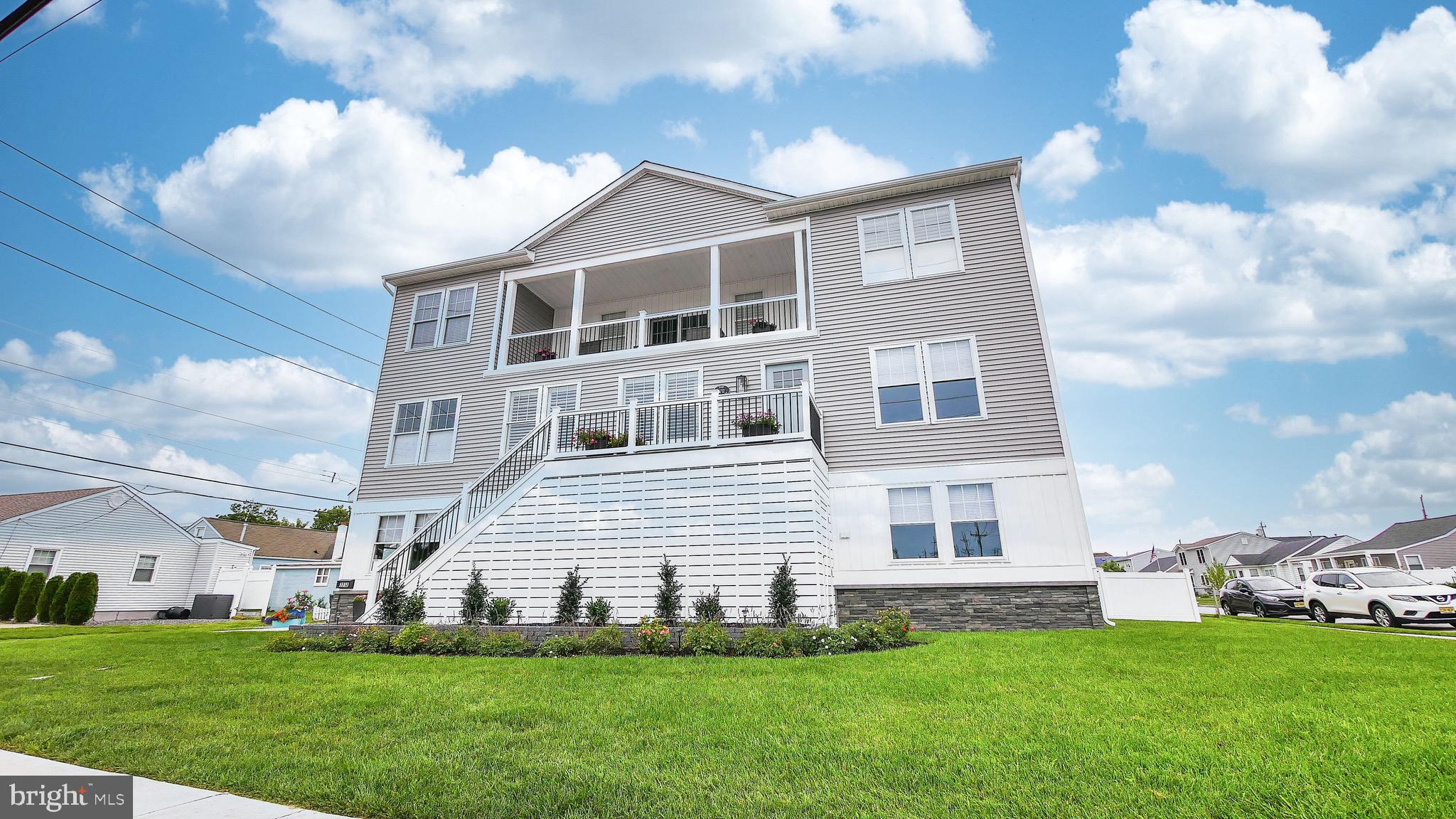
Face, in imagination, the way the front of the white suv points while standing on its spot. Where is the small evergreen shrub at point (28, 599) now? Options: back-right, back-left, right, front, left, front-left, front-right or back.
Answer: right

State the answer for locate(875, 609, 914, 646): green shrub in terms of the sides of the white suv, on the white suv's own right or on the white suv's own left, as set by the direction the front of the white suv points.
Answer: on the white suv's own right

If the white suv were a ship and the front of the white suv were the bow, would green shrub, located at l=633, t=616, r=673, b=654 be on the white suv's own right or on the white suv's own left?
on the white suv's own right

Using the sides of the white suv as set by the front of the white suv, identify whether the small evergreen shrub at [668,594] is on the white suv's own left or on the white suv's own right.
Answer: on the white suv's own right

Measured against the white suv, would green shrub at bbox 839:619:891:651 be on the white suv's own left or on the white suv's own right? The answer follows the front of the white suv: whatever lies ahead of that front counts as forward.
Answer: on the white suv's own right

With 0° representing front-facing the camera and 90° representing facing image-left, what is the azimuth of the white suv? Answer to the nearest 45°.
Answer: approximately 315°

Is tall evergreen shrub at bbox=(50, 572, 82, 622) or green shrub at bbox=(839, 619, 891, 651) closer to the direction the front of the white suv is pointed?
the green shrub

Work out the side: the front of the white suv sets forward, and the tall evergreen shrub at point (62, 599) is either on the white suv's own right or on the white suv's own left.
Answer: on the white suv's own right

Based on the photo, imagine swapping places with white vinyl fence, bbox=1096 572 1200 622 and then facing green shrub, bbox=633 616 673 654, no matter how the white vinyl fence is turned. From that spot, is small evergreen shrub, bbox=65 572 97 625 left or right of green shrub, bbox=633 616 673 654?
right

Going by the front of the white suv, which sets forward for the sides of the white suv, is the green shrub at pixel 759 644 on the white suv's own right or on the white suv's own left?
on the white suv's own right

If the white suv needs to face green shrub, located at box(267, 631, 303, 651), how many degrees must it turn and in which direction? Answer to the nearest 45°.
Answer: approximately 90° to its right

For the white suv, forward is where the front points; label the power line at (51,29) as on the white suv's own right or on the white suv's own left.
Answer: on the white suv's own right
